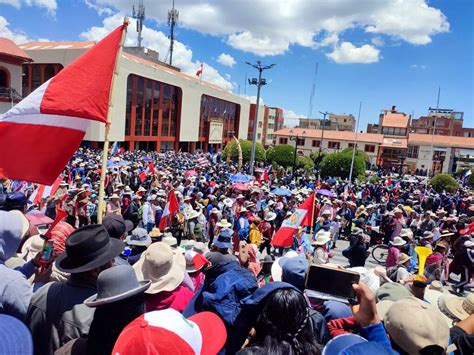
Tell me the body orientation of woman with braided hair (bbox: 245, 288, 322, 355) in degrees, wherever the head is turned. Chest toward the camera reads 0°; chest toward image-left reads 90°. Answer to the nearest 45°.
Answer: approximately 180°

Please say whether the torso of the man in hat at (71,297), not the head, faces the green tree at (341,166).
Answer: yes

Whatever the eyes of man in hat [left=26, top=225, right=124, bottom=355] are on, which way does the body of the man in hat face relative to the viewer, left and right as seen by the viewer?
facing away from the viewer and to the right of the viewer

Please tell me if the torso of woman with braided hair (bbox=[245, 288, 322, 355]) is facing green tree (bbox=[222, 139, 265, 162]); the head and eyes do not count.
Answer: yes

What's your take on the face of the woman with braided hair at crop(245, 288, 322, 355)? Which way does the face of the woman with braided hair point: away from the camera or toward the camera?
away from the camera

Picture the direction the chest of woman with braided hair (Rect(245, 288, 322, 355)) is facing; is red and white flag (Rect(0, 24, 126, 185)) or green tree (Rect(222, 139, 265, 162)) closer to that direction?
the green tree

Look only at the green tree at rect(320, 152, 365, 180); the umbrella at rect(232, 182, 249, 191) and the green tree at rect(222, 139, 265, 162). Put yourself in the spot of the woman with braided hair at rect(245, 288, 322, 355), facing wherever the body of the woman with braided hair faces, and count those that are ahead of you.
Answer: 3

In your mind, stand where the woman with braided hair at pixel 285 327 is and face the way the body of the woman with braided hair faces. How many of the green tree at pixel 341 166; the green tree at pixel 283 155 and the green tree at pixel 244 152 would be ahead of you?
3

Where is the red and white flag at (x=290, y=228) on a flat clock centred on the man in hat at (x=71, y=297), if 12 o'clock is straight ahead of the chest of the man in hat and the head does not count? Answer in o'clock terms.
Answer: The red and white flag is roughly at 12 o'clock from the man in hat.
